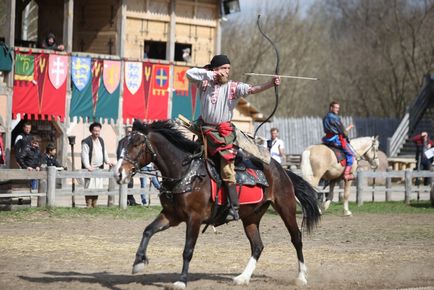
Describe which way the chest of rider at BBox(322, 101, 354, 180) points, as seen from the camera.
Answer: to the viewer's right

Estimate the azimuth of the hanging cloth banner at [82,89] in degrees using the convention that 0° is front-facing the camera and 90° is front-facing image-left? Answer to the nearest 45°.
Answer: approximately 0°

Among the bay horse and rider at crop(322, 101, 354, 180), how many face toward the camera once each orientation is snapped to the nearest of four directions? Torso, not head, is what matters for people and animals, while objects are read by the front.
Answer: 0

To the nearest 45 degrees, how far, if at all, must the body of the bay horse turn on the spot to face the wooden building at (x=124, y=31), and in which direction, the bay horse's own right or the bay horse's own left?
approximately 90° to the bay horse's own right

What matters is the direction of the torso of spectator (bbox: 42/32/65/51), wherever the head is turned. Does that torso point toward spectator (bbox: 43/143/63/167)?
yes

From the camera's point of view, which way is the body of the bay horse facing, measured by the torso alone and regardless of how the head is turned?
to the viewer's left

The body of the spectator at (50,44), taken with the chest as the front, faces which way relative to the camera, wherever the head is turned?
toward the camera

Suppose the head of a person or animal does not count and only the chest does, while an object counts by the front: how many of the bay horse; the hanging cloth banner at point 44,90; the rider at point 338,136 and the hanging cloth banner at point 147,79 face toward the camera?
2

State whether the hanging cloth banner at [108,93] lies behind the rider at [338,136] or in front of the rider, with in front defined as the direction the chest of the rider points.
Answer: behind

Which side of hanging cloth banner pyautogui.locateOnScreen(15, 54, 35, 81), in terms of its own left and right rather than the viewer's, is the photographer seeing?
front

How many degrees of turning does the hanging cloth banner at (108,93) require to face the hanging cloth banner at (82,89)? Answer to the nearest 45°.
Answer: approximately 45° to its right

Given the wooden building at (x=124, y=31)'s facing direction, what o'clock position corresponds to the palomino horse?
The palomino horse is roughly at 11 o'clock from the wooden building.

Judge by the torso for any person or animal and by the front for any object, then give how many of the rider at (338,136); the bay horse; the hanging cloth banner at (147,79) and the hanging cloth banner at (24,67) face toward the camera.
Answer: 2

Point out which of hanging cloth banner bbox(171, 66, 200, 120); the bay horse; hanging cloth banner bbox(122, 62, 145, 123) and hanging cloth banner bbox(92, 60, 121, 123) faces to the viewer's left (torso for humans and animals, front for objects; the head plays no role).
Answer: the bay horse

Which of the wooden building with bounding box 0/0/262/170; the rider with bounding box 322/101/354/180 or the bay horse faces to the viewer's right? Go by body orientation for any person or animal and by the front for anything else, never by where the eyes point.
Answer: the rider
